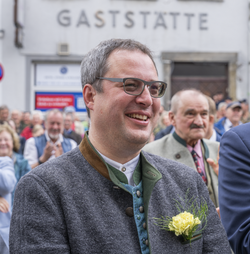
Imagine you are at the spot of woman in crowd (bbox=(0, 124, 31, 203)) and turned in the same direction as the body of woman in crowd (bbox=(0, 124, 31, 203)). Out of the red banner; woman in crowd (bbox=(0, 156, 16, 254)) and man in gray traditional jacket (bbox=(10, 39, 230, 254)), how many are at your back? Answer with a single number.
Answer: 1

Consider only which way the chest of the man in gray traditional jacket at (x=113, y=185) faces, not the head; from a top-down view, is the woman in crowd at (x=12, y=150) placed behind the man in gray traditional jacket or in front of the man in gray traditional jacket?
behind

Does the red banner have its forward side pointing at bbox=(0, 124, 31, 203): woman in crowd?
yes

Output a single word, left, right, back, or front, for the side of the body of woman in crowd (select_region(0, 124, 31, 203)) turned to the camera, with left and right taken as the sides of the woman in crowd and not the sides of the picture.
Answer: front

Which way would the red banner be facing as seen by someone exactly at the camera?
facing the viewer

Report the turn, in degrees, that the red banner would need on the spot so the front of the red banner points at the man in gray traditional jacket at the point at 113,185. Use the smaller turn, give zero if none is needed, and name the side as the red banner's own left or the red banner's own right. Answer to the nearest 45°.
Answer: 0° — it already faces them

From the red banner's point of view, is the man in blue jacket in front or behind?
in front

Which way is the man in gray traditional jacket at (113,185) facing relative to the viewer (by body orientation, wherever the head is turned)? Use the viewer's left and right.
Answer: facing the viewer and to the right of the viewer

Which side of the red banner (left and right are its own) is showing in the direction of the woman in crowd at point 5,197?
front

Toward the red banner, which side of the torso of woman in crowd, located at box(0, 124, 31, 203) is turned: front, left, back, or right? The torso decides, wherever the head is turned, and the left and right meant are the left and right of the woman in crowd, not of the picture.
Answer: back

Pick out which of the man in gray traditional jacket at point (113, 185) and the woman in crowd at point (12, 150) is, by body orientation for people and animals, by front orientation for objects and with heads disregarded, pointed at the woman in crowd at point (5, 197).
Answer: the woman in crowd at point (12, 150)

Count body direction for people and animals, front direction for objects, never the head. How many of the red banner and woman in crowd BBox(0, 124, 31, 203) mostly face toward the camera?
2
